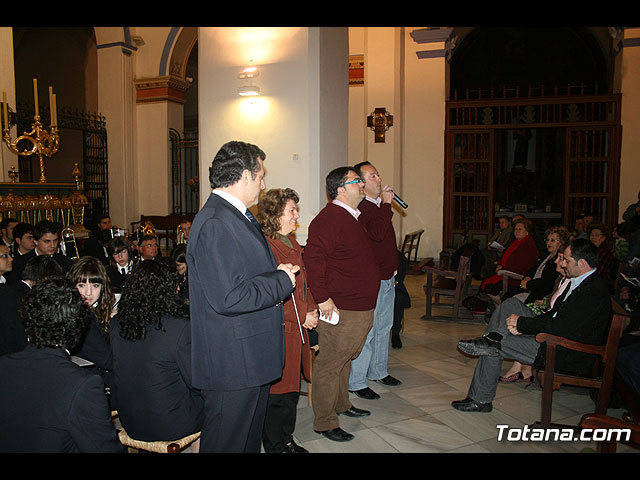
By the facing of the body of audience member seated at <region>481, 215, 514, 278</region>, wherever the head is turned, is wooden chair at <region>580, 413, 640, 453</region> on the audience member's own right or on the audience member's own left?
on the audience member's own left

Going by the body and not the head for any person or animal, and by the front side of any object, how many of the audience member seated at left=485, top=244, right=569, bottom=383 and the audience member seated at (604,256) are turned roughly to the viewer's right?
0

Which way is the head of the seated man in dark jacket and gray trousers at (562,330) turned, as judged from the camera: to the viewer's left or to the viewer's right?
to the viewer's left

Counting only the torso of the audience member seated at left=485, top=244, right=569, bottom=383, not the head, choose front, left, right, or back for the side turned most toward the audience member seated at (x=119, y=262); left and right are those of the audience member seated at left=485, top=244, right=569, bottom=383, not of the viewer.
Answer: front

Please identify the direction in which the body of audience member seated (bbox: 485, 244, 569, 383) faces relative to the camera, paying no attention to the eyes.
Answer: to the viewer's left

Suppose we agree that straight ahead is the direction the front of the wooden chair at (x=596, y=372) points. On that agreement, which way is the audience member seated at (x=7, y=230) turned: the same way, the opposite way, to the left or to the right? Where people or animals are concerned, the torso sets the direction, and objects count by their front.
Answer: the opposite way

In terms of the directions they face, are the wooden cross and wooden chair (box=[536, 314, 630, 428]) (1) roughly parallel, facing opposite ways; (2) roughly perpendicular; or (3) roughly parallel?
roughly perpendicular

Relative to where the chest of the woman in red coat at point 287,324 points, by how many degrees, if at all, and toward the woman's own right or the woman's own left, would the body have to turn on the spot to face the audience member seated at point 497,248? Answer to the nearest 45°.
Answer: approximately 45° to the woman's own left

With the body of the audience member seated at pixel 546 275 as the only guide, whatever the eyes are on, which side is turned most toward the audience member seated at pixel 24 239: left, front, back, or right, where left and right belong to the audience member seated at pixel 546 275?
front

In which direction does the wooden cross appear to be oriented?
toward the camera

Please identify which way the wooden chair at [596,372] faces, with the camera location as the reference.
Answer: facing to the left of the viewer

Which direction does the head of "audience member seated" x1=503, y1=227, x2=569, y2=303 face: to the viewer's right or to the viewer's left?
to the viewer's left

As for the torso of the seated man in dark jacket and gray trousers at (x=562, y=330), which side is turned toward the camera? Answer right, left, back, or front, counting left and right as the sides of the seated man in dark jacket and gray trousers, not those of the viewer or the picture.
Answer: left

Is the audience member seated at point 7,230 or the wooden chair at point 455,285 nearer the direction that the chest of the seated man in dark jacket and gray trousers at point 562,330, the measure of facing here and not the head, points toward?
the audience member seated

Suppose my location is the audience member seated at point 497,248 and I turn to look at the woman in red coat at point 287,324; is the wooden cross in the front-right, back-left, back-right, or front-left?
back-right

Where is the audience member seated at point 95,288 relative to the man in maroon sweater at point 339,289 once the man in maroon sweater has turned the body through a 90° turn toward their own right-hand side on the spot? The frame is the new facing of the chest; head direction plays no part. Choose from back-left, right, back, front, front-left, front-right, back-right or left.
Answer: right

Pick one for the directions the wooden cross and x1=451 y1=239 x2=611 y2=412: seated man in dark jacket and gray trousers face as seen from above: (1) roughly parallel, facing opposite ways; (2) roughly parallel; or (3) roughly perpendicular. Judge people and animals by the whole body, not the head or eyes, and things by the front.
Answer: roughly perpendicular

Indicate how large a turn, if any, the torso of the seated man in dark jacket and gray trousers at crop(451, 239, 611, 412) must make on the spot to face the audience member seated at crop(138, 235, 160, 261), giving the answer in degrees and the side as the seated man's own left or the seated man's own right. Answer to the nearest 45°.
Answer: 0° — they already face them

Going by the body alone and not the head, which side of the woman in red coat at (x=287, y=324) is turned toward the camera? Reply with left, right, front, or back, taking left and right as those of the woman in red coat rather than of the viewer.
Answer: right

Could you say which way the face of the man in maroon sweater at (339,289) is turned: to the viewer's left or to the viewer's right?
to the viewer's right
